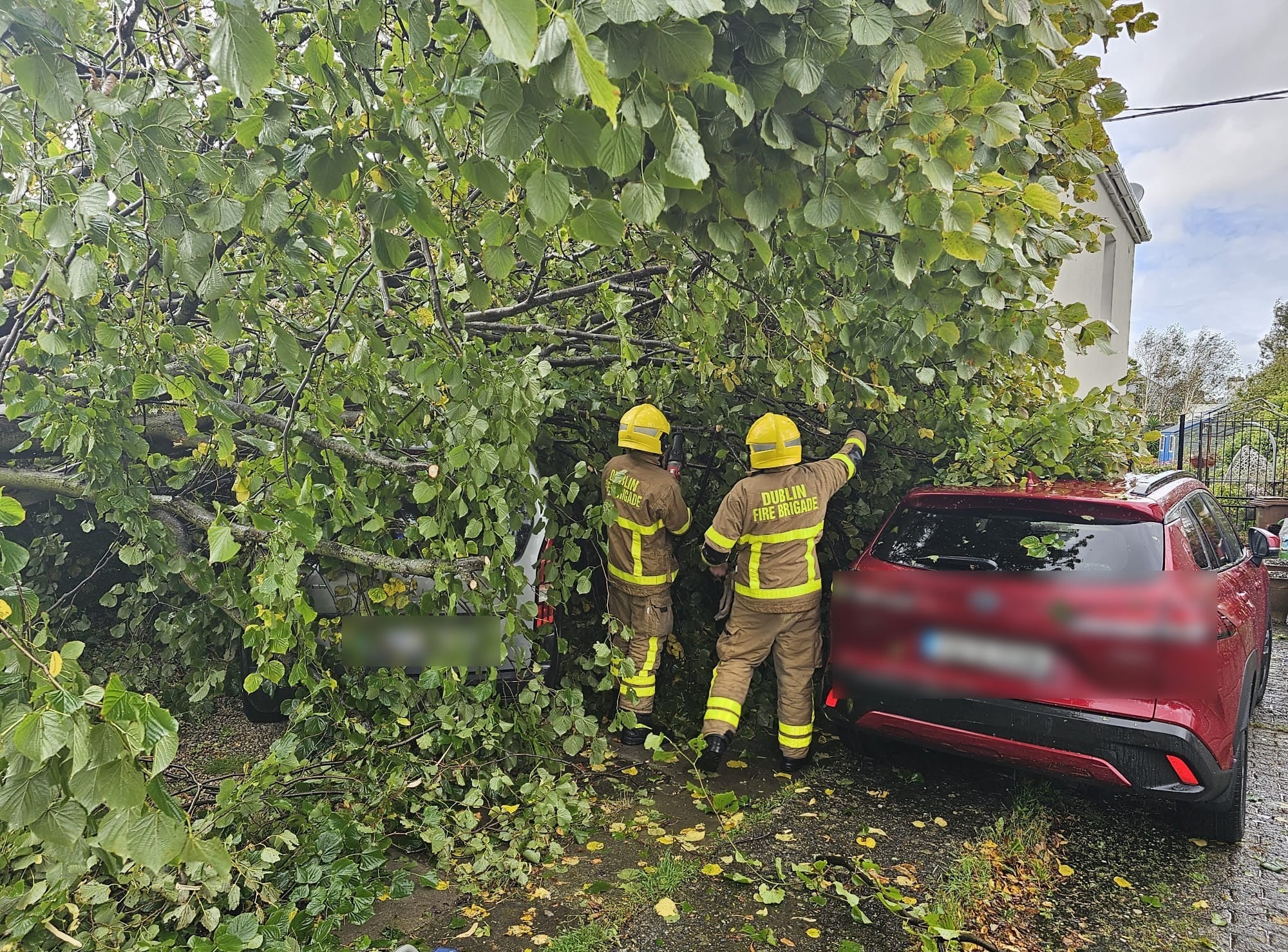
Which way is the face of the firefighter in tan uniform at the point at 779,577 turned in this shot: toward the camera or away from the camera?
away from the camera

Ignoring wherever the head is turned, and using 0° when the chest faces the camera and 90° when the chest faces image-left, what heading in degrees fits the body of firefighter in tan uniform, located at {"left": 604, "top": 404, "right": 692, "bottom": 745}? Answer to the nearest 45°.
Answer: approximately 225°

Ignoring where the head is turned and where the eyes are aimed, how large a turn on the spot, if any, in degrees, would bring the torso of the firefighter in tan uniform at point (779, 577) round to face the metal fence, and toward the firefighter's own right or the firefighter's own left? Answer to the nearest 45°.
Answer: approximately 45° to the firefighter's own right

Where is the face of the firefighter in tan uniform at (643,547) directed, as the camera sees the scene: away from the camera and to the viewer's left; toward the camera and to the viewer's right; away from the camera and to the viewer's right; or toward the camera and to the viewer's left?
away from the camera and to the viewer's right

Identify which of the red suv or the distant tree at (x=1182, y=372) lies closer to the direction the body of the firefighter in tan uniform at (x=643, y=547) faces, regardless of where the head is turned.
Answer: the distant tree

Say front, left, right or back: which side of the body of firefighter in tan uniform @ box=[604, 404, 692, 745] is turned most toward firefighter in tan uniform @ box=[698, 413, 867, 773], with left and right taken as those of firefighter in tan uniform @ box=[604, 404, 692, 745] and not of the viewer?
right

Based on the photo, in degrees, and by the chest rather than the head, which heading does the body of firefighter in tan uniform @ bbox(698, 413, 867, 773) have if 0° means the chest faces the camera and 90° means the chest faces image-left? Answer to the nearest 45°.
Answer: approximately 180°
